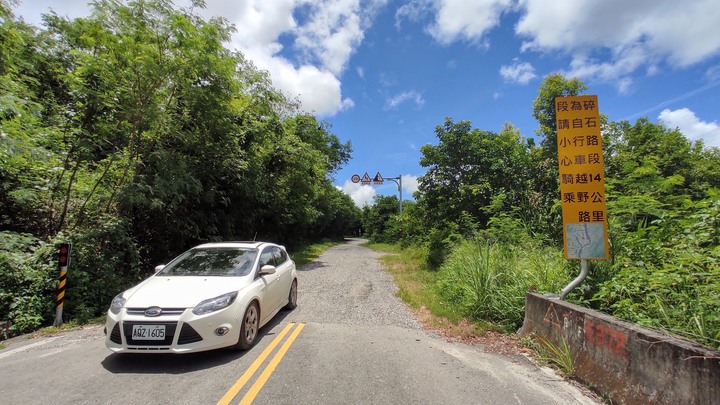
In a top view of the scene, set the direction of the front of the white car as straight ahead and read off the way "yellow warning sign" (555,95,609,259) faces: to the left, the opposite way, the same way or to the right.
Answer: the same way

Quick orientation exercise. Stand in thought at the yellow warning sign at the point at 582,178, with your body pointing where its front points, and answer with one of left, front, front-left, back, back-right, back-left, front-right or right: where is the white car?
front-right

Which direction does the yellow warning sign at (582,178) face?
toward the camera

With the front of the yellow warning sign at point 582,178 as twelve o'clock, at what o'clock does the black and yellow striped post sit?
The black and yellow striped post is roughly at 2 o'clock from the yellow warning sign.

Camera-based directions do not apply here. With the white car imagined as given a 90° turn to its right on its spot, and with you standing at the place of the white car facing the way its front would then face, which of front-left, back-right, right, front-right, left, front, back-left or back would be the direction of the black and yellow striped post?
front

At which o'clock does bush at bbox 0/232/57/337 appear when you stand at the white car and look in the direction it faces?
The bush is roughly at 3 o'clock from the white car.
